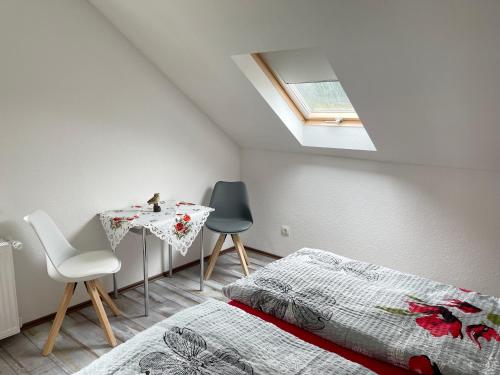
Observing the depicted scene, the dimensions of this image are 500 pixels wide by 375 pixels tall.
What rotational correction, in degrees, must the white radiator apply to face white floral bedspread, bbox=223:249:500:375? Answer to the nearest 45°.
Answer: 0° — it already faces it

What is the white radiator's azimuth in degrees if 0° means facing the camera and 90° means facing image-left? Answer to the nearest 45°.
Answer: approximately 315°

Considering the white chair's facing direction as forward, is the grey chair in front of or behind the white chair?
in front

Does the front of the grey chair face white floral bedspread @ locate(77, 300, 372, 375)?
yes

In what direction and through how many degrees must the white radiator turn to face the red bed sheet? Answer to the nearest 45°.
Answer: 0° — it already faces it

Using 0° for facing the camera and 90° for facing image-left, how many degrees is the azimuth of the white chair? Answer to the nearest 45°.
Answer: approximately 270°

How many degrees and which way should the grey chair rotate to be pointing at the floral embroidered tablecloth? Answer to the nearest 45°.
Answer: approximately 45° to its right

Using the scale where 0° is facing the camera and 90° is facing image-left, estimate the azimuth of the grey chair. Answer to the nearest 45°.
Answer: approximately 0°

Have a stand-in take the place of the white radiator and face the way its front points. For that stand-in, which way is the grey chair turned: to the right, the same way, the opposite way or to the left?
to the right

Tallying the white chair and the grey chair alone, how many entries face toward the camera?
1
